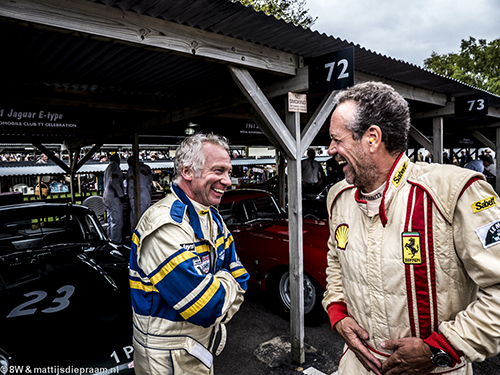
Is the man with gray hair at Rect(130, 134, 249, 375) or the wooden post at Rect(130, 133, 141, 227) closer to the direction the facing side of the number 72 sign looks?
the man with gray hair

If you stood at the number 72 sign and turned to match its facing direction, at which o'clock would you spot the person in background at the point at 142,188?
The person in background is roughly at 3 o'clock from the number 72 sign.

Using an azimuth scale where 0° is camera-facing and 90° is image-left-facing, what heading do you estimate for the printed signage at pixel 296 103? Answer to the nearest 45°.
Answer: approximately 0°

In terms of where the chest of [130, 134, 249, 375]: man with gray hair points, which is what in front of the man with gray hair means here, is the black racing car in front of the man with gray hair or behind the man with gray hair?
behind

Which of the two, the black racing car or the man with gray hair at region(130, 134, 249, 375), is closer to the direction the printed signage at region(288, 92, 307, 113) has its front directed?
the man with gray hair
